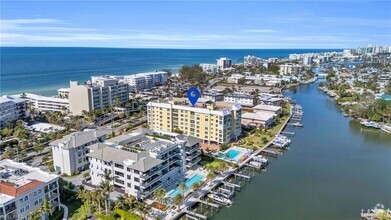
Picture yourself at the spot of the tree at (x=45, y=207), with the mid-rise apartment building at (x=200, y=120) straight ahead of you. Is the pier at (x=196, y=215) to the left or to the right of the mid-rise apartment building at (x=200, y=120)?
right

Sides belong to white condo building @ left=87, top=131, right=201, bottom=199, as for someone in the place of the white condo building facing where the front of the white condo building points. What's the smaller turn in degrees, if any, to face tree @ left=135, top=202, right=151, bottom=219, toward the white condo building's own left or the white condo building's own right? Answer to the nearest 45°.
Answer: approximately 45° to the white condo building's own right

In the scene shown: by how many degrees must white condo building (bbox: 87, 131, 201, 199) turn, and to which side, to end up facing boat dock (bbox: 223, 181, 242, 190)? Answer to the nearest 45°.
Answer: approximately 45° to its left

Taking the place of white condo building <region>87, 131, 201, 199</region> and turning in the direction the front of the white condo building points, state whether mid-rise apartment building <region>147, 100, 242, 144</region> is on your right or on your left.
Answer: on your left

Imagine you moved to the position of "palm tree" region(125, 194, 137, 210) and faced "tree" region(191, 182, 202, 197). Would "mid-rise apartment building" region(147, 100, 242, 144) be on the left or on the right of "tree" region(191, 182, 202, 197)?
left
